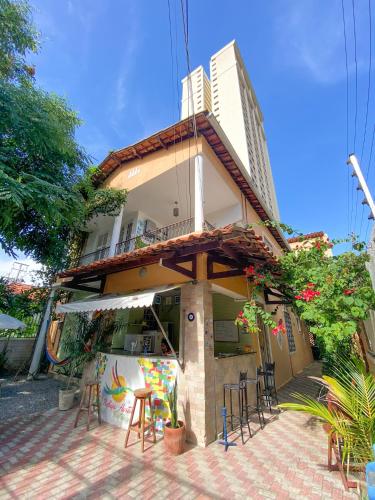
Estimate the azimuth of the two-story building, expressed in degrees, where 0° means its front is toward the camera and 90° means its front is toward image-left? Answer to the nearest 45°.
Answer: approximately 45°

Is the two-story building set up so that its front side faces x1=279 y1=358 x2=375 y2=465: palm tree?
no

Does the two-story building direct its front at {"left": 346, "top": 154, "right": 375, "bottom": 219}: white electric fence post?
no

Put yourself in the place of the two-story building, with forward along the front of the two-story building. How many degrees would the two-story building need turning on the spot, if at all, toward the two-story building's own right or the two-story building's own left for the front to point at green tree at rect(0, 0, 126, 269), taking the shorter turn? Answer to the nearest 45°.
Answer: approximately 45° to the two-story building's own right

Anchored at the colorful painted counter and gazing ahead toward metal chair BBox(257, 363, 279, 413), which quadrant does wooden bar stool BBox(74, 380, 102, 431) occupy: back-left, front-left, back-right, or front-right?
back-left

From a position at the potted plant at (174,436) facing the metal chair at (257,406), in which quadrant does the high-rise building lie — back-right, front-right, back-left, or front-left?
front-left
